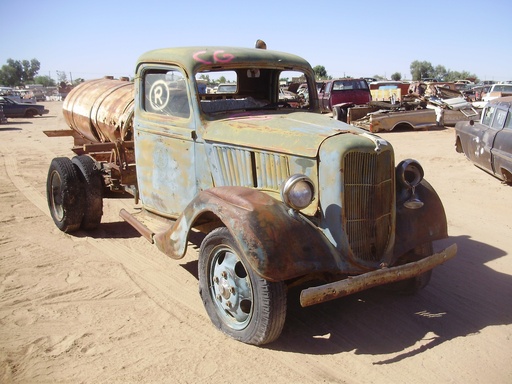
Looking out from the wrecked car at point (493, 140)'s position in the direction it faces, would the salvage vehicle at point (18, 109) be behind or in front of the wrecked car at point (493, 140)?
in front

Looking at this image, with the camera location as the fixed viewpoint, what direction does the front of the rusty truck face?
facing the viewer and to the right of the viewer

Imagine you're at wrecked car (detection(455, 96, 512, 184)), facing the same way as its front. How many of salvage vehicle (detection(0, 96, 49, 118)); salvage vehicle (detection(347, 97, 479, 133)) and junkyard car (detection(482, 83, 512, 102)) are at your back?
0

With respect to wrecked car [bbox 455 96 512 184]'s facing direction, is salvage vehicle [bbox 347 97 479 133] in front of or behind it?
in front

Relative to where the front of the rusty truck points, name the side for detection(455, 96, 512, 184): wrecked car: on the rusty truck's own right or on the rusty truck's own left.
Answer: on the rusty truck's own left

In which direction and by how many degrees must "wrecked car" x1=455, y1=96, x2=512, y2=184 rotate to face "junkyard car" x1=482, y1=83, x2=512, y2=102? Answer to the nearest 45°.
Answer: approximately 45° to its right

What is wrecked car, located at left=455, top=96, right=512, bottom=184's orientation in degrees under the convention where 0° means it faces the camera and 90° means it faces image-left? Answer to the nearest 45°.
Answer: approximately 135°
